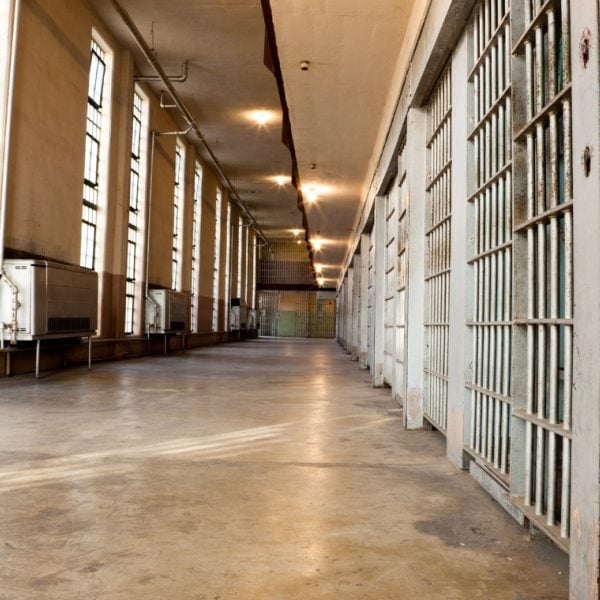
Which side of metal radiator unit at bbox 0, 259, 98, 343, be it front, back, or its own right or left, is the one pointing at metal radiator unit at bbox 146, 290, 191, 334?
left

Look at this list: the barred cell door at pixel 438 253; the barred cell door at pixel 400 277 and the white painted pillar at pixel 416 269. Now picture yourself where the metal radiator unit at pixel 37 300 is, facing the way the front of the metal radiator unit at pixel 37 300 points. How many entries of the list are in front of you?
3

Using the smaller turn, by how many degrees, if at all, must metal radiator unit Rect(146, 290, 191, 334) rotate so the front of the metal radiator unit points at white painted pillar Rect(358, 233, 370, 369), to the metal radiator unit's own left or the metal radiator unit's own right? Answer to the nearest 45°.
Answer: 0° — it already faces it

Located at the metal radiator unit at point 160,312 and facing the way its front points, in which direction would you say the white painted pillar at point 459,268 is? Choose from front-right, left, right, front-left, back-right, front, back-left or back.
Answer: front-right

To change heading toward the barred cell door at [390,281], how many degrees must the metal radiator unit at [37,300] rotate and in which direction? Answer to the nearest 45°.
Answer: approximately 45° to its left

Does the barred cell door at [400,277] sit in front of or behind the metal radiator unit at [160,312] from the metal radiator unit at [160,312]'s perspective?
in front

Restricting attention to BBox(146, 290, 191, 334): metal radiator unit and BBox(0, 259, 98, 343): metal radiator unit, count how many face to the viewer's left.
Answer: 0

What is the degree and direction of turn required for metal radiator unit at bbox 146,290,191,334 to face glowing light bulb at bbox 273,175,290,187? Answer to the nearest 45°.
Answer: approximately 90° to its left

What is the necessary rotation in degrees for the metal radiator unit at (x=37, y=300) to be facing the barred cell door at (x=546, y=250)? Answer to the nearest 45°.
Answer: approximately 45° to its right

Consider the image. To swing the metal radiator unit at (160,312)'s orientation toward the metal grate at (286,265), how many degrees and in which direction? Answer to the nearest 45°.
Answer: approximately 135° to its left

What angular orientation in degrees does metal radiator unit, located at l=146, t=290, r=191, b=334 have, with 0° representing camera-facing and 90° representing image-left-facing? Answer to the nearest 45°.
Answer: approximately 315°
